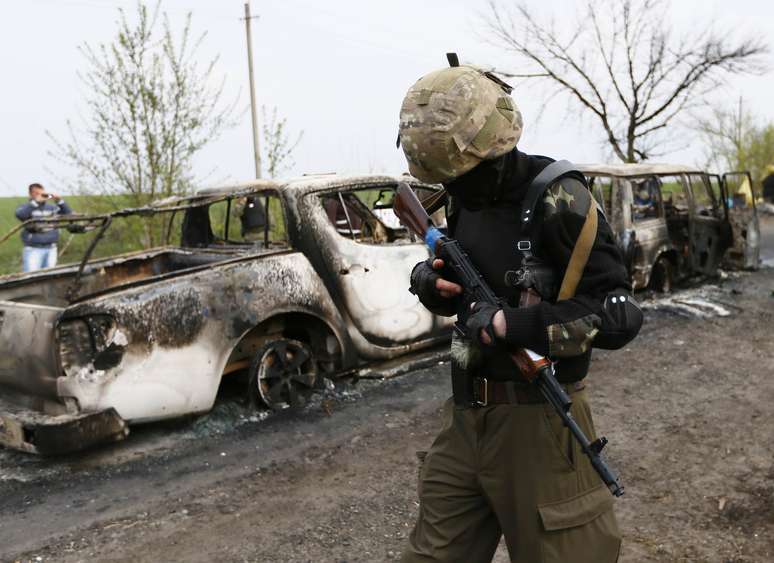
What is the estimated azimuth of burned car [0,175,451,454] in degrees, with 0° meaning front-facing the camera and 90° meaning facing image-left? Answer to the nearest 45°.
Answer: approximately 225°

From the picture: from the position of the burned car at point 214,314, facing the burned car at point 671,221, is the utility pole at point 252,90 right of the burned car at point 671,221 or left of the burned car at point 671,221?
left

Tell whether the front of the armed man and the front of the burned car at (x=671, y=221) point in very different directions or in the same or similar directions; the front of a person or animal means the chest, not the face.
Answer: very different directions

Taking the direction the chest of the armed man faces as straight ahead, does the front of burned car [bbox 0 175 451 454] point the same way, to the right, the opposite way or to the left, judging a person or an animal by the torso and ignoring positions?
the opposite way

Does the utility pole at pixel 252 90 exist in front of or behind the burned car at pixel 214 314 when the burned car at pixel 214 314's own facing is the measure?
in front

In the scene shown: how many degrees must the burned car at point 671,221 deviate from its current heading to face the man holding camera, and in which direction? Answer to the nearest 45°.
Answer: approximately 135° to its left

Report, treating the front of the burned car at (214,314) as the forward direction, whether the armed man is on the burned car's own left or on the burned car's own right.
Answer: on the burned car's own right

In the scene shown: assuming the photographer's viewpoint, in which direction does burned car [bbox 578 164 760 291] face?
facing away from the viewer and to the right of the viewer
